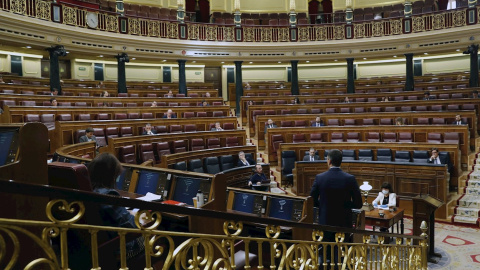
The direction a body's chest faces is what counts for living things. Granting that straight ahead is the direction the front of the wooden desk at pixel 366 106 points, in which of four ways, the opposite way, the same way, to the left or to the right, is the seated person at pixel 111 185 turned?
the opposite way

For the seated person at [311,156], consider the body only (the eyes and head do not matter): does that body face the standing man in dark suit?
yes

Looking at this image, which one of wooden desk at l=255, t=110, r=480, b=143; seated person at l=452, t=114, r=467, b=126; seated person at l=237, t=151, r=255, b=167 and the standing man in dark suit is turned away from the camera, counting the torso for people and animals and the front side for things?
the standing man in dark suit

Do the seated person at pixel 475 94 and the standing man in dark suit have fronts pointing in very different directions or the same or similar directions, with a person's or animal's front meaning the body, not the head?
very different directions

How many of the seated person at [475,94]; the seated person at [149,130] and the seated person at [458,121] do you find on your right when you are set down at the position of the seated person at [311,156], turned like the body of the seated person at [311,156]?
1

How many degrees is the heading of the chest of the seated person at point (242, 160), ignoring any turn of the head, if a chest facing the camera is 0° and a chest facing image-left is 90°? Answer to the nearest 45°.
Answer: approximately 315°

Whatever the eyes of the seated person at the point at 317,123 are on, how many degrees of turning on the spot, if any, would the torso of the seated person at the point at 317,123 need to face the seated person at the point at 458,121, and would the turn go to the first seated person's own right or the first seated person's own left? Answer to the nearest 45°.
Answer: approximately 90° to the first seated person's own left

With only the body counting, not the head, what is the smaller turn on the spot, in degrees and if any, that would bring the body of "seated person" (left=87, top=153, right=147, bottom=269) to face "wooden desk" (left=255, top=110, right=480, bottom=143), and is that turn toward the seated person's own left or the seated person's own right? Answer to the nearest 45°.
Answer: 0° — they already face it

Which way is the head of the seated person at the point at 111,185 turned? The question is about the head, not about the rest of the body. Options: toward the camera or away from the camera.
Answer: away from the camera

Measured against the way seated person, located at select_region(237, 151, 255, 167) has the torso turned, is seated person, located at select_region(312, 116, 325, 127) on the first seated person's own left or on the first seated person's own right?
on the first seated person's own left

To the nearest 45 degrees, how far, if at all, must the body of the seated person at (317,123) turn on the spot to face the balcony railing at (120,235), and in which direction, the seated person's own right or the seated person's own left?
0° — they already face it

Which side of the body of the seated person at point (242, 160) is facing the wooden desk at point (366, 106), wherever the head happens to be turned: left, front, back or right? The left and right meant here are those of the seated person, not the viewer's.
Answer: left
